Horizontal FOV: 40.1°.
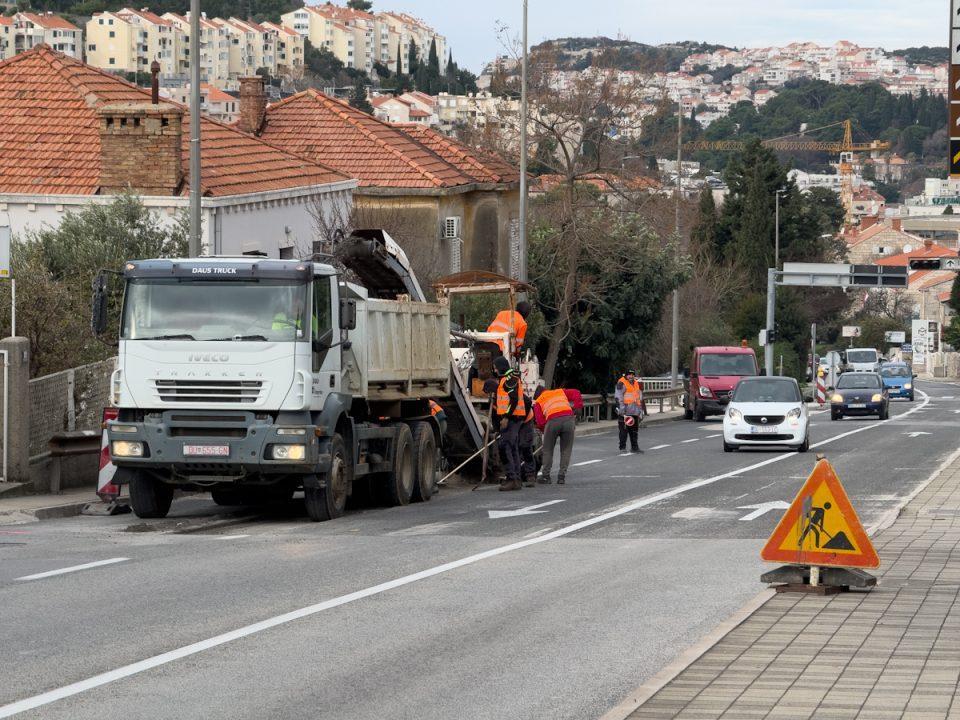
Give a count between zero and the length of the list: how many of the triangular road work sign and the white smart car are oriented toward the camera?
2

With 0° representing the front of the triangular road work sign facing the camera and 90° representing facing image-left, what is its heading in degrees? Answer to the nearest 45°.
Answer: approximately 0°

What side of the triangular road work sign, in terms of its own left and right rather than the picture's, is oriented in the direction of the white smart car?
back

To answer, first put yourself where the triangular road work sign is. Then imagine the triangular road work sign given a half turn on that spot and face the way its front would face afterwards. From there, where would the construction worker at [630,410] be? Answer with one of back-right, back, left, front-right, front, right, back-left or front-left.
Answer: front
